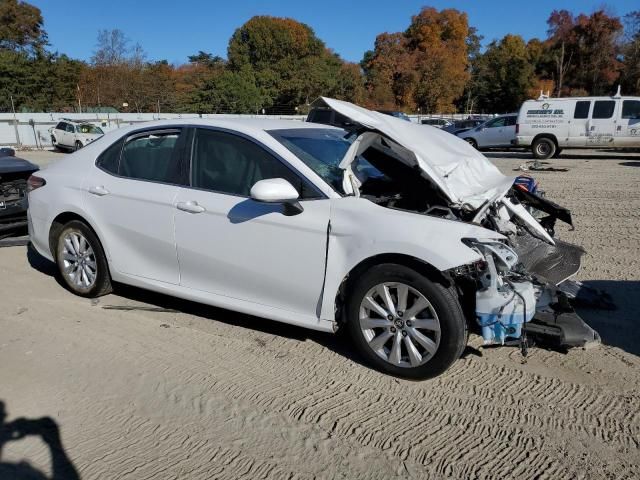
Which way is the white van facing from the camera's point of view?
to the viewer's right

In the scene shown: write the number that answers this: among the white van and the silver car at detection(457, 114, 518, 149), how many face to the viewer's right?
1

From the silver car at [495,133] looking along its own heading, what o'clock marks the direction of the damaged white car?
The damaged white car is roughly at 9 o'clock from the silver car.

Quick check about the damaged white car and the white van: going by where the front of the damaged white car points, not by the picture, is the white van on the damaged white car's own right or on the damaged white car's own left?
on the damaged white car's own left

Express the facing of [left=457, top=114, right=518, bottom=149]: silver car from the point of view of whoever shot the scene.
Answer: facing to the left of the viewer

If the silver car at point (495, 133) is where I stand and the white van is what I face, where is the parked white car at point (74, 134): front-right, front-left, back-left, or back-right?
back-right

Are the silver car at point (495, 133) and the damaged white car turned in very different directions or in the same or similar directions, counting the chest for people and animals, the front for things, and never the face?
very different directions

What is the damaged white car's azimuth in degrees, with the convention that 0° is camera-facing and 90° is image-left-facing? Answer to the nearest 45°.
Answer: approximately 315°

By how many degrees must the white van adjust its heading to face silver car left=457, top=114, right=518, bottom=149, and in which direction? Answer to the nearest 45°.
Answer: approximately 135° to its left
